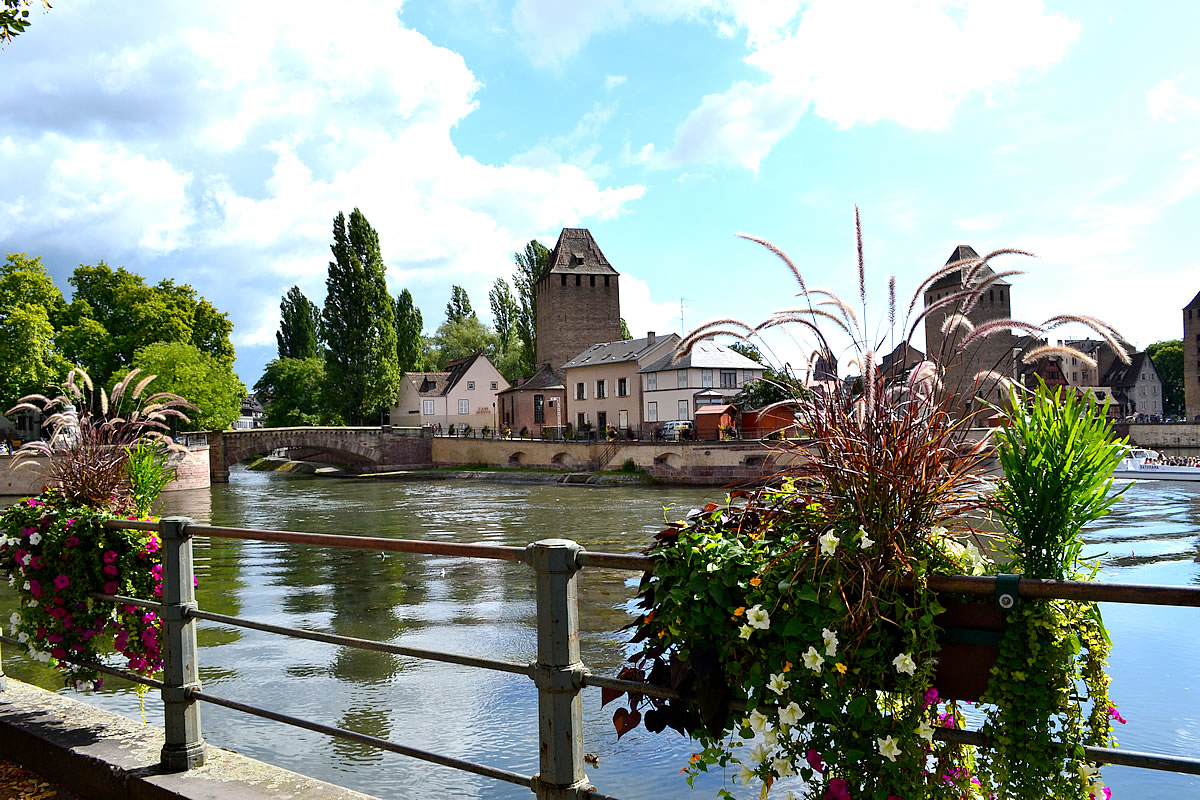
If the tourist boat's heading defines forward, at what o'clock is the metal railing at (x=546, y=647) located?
The metal railing is roughly at 9 o'clock from the tourist boat.

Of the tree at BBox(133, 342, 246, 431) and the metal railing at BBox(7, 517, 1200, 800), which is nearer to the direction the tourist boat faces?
the tree

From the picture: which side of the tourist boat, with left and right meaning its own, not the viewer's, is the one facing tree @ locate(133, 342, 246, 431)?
front

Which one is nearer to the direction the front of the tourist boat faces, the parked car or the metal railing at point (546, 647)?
the parked car

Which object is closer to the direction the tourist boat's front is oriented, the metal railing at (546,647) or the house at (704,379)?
the house

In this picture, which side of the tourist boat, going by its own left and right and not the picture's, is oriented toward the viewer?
left

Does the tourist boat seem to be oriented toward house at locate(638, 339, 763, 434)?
yes

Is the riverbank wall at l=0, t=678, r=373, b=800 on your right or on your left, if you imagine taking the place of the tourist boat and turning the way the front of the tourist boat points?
on your left

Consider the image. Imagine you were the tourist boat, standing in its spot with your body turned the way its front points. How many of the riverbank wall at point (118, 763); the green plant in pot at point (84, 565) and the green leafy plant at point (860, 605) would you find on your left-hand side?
3

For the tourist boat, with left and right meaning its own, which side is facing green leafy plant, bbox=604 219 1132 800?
left

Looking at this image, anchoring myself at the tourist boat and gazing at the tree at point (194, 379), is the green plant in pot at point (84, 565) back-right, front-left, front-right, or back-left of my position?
front-left

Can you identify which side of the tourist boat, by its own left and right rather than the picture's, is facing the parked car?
front
